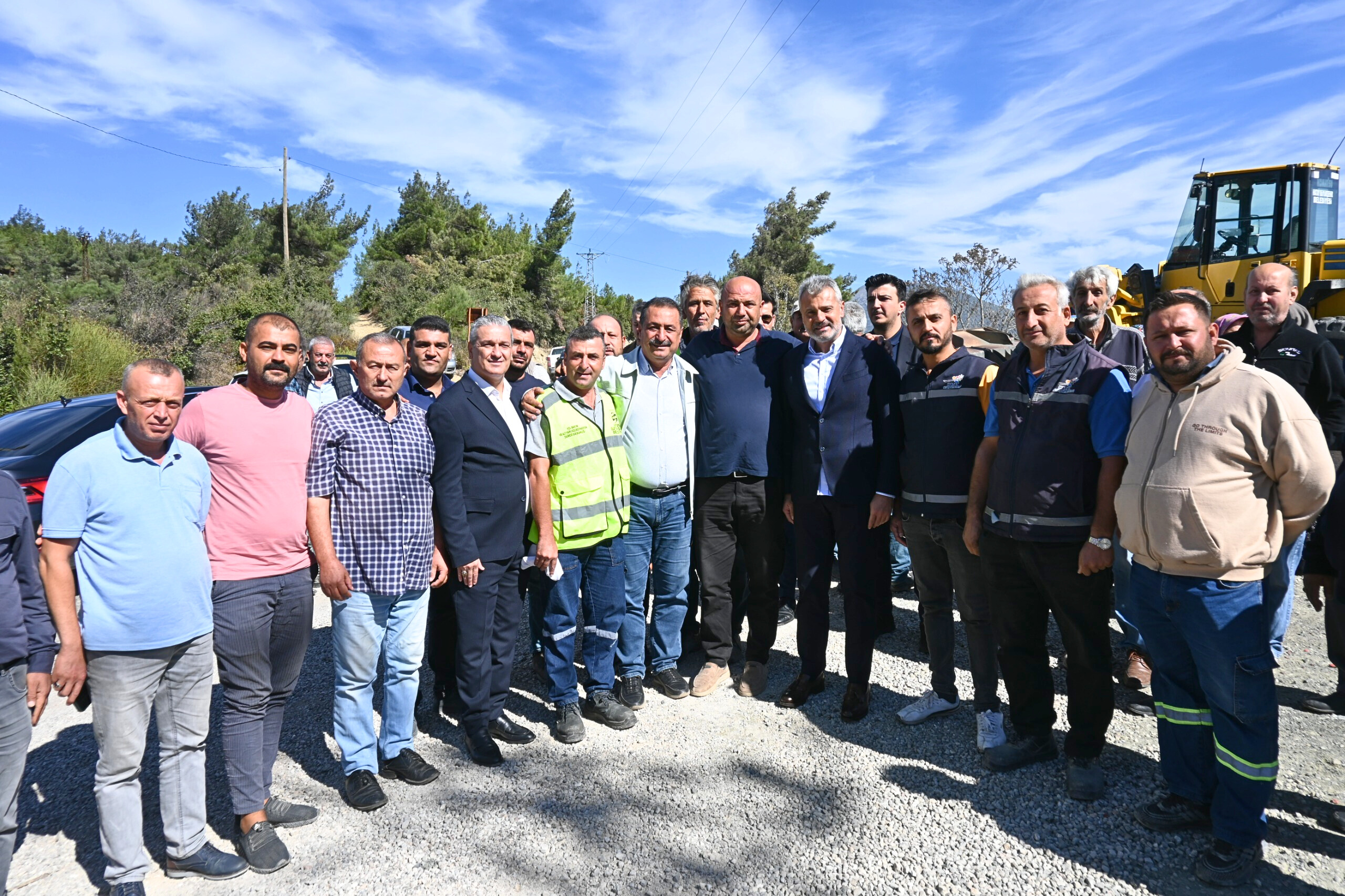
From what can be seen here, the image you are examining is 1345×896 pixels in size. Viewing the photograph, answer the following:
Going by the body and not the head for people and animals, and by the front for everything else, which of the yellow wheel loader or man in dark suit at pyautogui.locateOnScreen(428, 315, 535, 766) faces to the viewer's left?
the yellow wheel loader

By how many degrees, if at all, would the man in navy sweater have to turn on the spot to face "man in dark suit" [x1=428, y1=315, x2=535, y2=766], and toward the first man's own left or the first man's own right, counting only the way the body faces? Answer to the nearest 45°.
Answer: approximately 45° to the first man's own right

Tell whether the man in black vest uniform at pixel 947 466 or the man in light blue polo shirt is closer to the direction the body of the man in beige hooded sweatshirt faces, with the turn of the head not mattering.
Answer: the man in light blue polo shirt

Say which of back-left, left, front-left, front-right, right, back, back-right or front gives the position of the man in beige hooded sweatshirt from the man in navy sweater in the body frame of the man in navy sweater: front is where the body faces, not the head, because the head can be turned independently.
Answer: front-left

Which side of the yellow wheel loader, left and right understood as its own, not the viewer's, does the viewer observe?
left

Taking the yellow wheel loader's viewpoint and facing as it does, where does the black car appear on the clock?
The black car is roughly at 10 o'clock from the yellow wheel loader.

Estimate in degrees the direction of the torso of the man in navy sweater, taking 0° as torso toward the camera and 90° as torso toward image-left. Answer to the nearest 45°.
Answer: approximately 0°

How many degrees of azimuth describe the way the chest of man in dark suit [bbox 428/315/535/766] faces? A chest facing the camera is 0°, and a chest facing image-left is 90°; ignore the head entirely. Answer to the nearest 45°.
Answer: approximately 315°

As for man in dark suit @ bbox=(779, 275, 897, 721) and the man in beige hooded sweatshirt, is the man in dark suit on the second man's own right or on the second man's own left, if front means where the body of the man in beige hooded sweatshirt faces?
on the second man's own right
